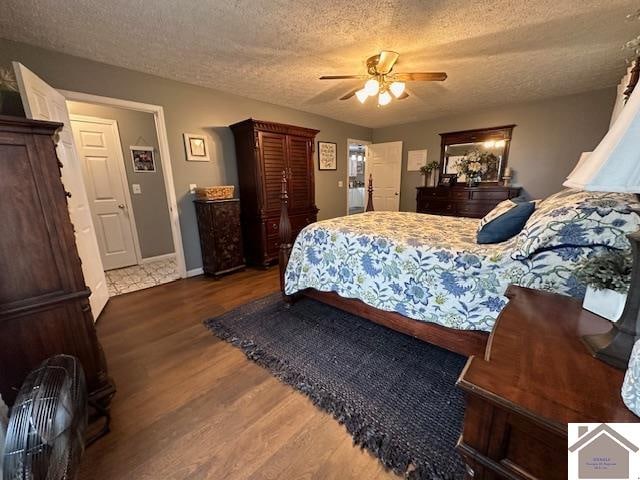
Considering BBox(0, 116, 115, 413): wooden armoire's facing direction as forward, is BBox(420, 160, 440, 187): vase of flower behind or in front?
in front

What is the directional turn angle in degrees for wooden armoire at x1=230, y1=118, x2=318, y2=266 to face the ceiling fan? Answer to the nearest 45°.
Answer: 0° — it already faces it

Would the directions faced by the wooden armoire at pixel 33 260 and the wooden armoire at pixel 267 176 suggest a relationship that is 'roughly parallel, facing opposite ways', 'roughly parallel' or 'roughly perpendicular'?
roughly perpendicular

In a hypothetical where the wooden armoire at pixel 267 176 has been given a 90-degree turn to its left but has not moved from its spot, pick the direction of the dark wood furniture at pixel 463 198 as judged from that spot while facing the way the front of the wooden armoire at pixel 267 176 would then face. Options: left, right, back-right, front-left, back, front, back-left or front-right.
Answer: front-right

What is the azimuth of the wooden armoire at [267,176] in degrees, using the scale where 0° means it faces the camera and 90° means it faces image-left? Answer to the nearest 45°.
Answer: approximately 315°

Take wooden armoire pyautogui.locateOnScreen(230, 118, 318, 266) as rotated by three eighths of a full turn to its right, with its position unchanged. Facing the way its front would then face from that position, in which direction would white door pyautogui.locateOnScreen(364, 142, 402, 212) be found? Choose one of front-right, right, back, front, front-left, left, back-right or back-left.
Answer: back-right

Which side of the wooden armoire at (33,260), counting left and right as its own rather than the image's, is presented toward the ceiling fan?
front

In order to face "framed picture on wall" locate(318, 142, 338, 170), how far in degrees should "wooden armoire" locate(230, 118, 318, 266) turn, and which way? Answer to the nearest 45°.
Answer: approximately 90° to its left

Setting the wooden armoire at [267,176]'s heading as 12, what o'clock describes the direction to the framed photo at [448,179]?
The framed photo is roughly at 10 o'clock from the wooden armoire.

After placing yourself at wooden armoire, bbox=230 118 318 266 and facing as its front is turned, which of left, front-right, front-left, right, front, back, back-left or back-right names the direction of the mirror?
front-left

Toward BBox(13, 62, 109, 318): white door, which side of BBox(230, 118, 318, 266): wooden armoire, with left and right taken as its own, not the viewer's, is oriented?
right

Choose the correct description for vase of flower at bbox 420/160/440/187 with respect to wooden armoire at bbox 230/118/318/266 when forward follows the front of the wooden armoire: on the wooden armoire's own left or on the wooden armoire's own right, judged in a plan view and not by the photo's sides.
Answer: on the wooden armoire's own left

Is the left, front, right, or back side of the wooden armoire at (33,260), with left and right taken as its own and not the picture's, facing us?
right

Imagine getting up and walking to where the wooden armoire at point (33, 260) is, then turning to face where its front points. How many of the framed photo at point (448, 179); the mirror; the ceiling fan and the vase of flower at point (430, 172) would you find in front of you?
4

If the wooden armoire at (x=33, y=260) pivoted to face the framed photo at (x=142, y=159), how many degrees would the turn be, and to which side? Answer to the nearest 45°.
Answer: approximately 90° to its left
